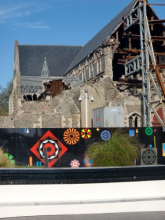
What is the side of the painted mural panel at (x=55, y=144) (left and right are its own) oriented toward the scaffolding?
back

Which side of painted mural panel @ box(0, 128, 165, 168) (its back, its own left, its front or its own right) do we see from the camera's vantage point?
front
